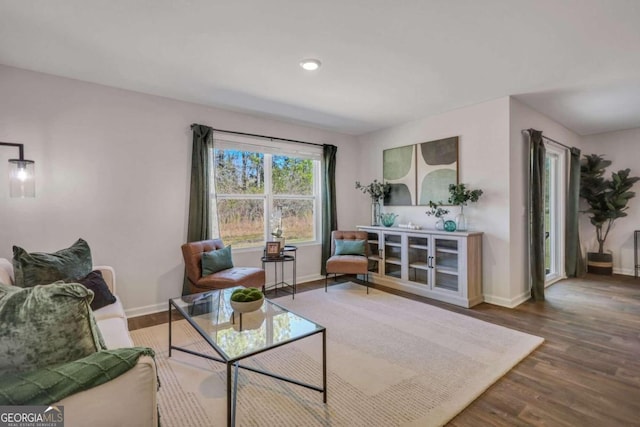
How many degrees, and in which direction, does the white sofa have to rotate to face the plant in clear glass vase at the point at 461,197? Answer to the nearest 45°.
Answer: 0° — it already faces it

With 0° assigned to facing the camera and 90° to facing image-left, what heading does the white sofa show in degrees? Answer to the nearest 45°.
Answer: approximately 270°

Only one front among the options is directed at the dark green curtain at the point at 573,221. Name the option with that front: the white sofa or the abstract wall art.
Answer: the white sofa

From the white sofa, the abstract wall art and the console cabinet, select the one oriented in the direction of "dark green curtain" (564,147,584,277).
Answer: the white sofa

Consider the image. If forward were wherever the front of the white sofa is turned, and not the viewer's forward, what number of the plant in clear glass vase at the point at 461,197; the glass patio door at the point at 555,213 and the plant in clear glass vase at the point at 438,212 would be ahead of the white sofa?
3

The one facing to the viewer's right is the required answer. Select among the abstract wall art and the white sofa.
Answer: the white sofa

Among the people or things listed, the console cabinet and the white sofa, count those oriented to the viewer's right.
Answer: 1

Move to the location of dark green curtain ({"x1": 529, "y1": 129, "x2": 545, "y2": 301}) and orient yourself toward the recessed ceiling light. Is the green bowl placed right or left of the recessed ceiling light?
right
